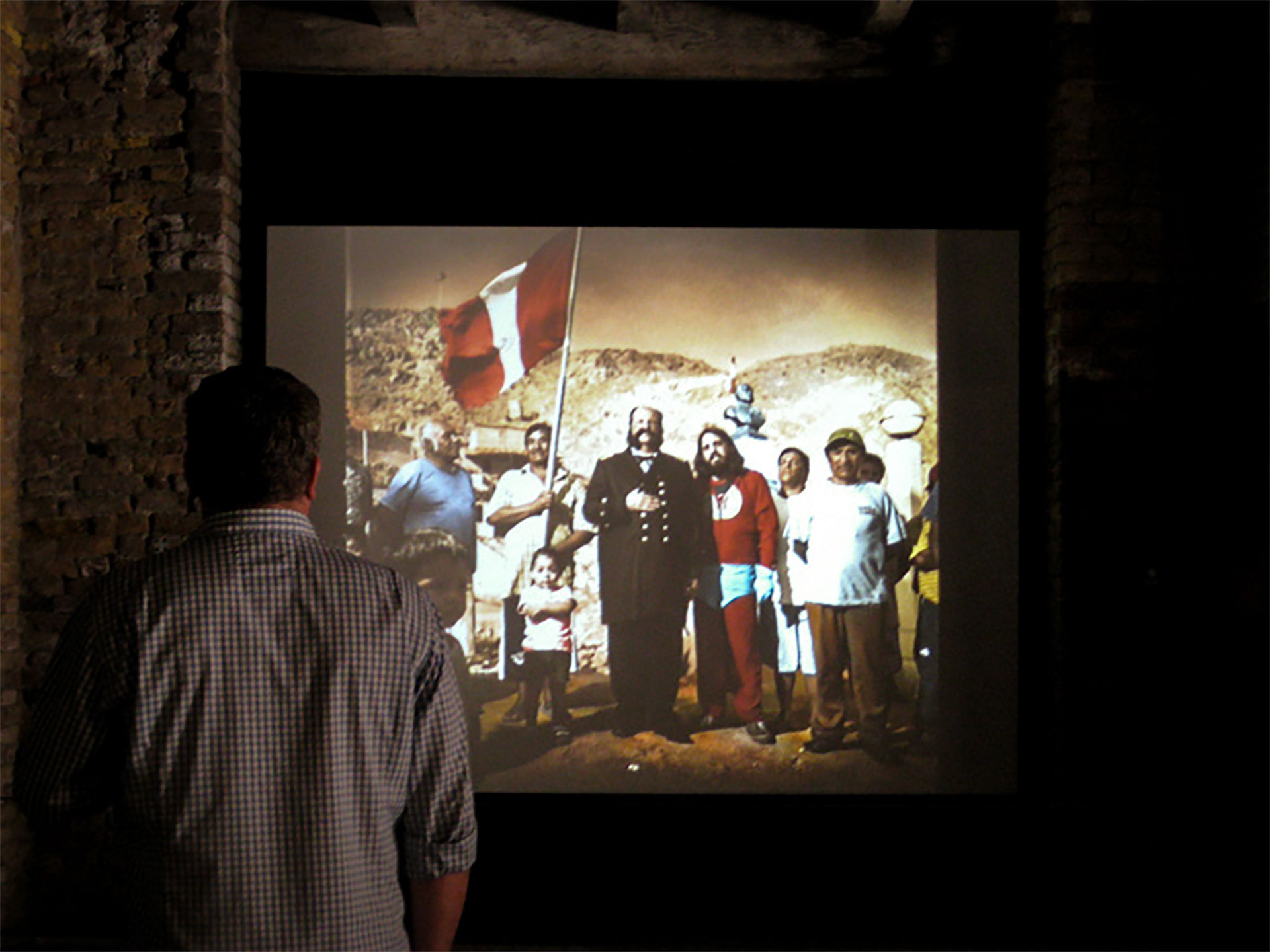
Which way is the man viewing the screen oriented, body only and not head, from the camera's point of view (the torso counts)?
away from the camera
